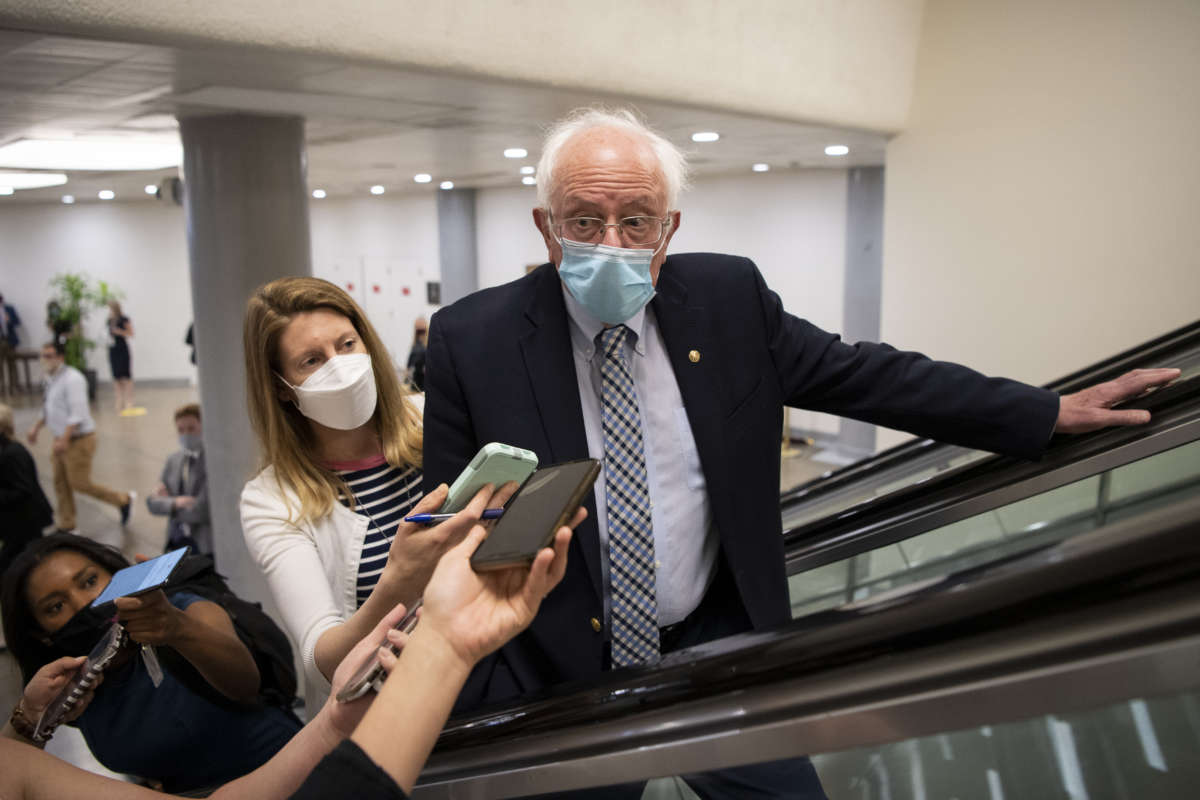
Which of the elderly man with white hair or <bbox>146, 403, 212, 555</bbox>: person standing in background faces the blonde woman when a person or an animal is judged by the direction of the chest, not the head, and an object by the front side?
the person standing in background

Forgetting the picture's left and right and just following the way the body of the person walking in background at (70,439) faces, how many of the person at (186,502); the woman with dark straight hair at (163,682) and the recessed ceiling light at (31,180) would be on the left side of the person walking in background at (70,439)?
2

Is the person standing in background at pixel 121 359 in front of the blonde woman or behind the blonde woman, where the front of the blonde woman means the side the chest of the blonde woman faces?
behind

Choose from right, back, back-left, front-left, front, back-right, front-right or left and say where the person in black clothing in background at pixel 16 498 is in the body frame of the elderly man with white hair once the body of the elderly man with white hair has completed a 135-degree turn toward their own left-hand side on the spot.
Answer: left

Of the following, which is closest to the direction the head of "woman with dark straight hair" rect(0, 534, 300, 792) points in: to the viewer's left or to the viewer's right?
to the viewer's right

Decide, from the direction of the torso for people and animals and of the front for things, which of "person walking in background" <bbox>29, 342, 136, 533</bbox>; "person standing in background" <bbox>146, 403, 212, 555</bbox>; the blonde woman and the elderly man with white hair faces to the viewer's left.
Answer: "person walking in background" <bbox>29, 342, 136, 533</bbox>

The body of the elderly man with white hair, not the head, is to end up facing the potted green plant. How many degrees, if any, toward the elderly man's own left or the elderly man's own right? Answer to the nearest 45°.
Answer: approximately 135° to the elderly man's own right

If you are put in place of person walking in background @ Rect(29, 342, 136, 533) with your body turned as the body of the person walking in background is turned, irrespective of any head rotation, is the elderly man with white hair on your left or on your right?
on your left

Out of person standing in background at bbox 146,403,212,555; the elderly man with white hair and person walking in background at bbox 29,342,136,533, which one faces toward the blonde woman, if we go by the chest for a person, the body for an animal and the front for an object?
person standing in background at bbox 146,403,212,555
